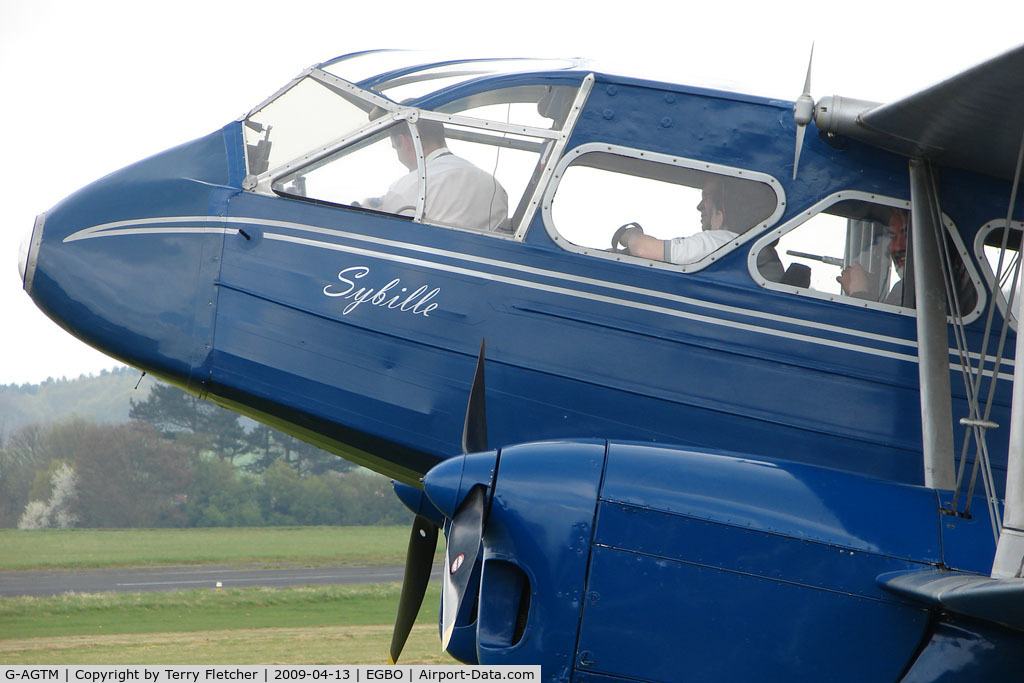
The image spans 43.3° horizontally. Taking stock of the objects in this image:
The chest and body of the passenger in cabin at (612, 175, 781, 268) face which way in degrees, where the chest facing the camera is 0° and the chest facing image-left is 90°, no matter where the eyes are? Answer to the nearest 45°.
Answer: approximately 90°

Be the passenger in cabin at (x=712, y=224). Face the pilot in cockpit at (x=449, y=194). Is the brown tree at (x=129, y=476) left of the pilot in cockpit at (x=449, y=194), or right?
right

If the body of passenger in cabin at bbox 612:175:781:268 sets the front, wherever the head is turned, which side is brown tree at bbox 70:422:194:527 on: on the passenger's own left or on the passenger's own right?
on the passenger's own right

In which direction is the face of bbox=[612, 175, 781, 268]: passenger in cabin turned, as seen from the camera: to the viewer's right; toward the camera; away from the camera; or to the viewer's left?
to the viewer's left

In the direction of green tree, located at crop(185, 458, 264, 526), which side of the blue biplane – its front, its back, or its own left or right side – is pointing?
right

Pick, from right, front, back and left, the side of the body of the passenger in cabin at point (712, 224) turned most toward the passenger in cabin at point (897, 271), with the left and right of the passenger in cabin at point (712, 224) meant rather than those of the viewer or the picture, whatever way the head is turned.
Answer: back

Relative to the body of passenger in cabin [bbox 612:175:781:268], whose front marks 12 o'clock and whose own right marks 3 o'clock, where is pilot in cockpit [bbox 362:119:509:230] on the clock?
pilot in cockpit [bbox 362:119:509:230] is roughly at 12 o'clock from passenger in cabin [bbox 612:175:781:268].

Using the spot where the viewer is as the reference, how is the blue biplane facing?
facing to the left of the viewer

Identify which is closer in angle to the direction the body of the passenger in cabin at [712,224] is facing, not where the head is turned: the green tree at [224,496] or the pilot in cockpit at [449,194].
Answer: the pilot in cockpit

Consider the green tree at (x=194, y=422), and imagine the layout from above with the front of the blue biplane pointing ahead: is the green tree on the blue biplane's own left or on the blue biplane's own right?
on the blue biplane's own right
